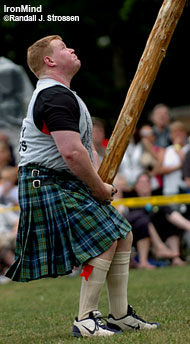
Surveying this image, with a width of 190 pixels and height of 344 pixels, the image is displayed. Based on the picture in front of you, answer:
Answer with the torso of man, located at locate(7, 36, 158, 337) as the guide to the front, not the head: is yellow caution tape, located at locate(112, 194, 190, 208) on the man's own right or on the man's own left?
on the man's own left

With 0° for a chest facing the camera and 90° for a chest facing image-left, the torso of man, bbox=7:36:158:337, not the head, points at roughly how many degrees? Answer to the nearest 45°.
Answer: approximately 270°

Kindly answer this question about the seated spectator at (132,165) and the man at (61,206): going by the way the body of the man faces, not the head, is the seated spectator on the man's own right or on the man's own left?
on the man's own left

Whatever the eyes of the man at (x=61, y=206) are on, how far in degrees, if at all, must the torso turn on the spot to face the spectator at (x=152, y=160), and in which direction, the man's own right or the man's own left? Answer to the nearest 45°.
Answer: approximately 90° to the man's own left

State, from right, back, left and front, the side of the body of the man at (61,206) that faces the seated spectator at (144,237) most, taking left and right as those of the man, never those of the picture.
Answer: left

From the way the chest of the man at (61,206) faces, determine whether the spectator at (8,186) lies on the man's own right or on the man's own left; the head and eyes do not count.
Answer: on the man's own left

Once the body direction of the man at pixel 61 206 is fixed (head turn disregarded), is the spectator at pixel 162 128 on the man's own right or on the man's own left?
on the man's own left

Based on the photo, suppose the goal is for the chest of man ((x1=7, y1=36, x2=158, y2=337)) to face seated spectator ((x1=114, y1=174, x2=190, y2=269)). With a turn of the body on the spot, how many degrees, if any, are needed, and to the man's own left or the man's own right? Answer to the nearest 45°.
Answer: approximately 90° to the man's own left

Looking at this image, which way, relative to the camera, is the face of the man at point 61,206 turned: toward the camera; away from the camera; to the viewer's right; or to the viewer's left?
to the viewer's right
